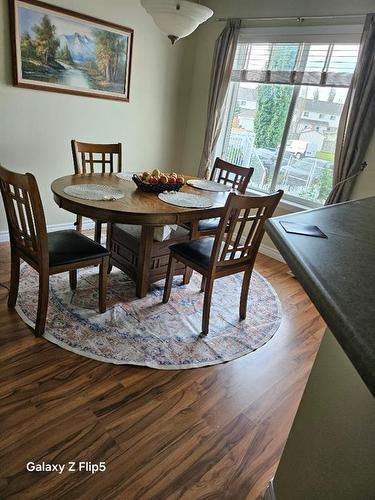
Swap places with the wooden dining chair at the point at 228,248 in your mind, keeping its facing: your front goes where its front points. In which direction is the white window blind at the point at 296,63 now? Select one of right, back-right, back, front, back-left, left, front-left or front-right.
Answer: front-right

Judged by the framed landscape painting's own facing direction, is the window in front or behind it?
in front

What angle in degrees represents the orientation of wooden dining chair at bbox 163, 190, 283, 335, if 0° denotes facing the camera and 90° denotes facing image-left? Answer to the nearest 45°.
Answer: approximately 135°

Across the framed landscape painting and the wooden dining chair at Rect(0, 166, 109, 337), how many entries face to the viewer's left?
0

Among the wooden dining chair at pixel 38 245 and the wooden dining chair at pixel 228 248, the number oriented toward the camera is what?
0

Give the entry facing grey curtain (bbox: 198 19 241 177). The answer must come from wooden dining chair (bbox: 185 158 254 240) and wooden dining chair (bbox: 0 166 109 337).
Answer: wooden dining chair (bbox: 0 166 109 337)

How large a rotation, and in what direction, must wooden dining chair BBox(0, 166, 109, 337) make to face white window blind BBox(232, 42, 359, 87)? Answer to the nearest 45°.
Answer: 0° — it already faces it

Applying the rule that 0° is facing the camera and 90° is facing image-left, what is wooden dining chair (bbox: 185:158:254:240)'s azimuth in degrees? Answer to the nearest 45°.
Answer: approximately 45°

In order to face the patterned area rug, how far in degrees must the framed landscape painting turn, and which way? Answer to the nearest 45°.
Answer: approximately 45° to its right

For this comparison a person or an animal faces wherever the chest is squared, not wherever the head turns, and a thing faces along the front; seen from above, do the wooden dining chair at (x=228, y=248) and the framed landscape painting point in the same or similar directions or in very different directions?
very different directions

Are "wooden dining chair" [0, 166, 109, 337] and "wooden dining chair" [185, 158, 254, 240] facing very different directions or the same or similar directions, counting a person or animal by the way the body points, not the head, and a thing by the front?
very different directions

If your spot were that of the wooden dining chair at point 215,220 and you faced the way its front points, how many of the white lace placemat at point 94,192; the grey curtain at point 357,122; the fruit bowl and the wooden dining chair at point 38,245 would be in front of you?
3

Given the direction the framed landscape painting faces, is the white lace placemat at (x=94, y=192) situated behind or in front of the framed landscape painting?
in front

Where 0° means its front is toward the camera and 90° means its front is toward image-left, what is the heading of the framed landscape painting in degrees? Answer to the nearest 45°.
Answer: approximately 315°

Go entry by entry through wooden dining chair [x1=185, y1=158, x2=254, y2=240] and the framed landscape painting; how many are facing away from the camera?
0

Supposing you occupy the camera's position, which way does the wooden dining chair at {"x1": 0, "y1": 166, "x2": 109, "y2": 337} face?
facing away from the viewer and to the right of the viewer
